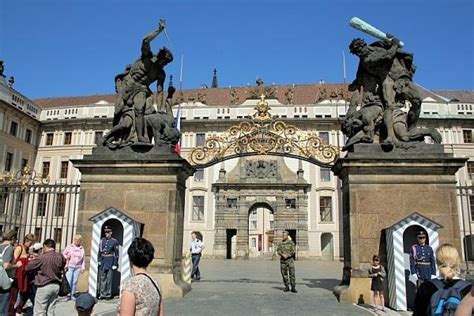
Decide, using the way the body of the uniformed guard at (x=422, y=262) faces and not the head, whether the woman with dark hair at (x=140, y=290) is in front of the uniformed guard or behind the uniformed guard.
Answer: in front

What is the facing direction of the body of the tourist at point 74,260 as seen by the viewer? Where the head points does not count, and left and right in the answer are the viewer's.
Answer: facing the viewer

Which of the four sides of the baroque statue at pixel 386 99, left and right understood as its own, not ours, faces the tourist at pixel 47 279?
front

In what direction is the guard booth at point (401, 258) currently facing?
toward the camera

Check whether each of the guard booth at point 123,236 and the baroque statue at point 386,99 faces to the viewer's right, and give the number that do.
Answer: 0

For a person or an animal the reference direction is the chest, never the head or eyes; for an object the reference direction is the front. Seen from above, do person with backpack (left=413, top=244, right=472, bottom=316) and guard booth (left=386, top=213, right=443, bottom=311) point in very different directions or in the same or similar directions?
very different directions

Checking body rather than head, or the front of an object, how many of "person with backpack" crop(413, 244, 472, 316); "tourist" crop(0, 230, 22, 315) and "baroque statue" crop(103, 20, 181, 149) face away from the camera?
1

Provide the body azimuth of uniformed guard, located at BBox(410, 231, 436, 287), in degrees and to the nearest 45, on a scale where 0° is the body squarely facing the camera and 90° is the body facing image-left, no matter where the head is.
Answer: approximately 0°

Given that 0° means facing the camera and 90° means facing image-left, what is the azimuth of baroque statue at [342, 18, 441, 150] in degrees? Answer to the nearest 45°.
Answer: approximately 45°

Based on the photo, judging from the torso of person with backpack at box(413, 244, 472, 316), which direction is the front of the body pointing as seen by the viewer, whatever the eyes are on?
away from the camera

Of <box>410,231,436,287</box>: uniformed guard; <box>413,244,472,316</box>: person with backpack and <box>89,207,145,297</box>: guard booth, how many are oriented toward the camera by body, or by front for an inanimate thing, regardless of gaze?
2

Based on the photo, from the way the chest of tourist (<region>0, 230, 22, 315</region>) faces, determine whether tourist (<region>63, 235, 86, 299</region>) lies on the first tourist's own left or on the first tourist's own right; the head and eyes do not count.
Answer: on the first tourist's own left
